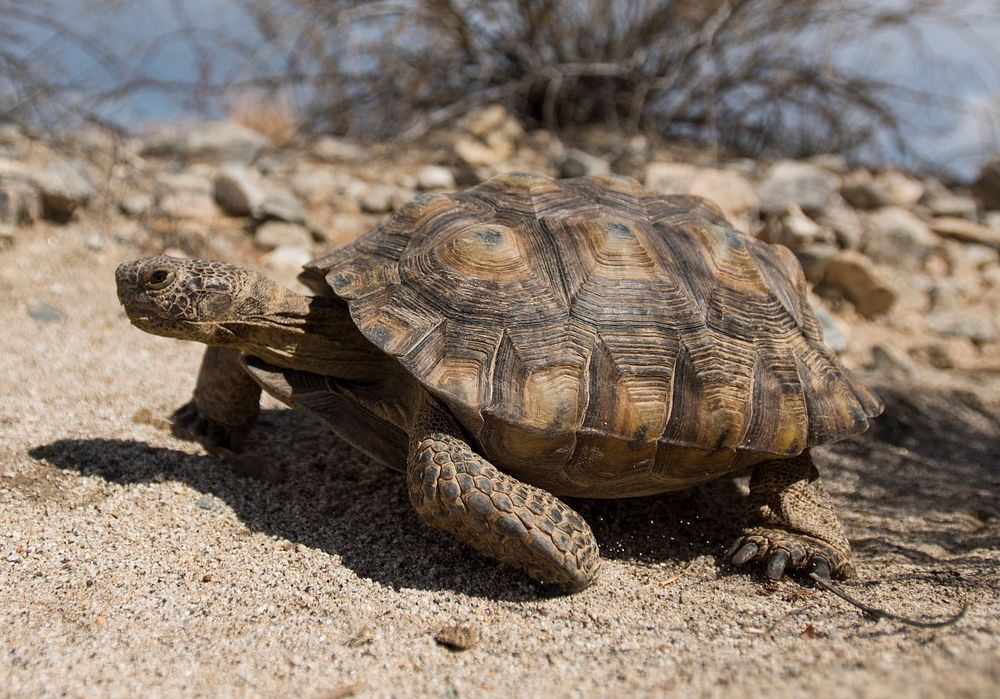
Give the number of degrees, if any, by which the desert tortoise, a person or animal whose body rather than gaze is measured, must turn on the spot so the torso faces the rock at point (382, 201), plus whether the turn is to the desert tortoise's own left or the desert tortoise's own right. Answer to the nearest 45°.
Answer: approximately 90° to the desert tortoise's own right

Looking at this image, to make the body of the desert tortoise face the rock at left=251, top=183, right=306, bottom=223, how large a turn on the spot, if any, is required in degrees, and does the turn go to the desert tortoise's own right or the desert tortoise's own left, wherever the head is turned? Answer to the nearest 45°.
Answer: approximately 45° to the desert tortoise's own right

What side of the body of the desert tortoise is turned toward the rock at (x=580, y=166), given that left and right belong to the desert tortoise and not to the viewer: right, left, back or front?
right

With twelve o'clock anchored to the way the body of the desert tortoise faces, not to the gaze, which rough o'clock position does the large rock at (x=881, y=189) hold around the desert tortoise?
The large rock is roughly at 4 o'clock from the desert tortoise.

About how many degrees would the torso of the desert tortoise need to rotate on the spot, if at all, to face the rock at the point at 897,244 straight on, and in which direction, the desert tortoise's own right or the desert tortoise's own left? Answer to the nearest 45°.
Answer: approximately 135° to the desert tortoise's own right

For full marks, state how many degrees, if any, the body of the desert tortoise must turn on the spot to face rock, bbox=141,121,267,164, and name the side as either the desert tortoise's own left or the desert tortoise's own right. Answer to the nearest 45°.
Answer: approximately 45° to the desert tortoise's own right

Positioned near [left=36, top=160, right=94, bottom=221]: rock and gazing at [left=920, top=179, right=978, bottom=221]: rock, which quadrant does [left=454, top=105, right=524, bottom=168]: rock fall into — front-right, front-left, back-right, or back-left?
front-left

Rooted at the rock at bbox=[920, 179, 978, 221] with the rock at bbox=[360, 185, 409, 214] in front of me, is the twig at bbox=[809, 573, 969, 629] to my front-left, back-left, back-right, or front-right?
front-left

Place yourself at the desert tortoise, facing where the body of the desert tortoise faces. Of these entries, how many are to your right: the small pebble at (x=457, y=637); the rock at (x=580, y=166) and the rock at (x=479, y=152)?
2

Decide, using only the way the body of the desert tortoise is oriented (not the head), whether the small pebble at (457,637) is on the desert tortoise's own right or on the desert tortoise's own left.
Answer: on the desert tortoise's own left

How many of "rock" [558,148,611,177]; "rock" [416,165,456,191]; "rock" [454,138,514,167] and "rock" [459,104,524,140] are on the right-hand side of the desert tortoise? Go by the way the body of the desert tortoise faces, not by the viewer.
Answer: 4

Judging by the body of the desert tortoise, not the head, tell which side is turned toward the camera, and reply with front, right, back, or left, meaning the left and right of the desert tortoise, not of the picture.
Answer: left

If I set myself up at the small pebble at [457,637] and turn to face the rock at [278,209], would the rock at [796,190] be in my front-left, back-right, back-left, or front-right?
front-right

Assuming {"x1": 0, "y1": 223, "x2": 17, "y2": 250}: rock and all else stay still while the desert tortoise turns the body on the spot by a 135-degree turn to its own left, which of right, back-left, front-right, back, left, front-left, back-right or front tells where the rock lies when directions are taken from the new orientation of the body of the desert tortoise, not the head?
back

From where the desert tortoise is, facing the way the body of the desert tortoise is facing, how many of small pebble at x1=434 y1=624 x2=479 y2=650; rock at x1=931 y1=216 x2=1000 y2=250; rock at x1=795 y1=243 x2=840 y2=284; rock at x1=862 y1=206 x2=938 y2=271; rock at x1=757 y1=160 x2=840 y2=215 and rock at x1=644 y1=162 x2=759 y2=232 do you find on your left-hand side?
1

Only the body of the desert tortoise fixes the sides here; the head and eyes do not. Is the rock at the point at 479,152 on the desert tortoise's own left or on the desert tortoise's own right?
on the desert tortoise's own right

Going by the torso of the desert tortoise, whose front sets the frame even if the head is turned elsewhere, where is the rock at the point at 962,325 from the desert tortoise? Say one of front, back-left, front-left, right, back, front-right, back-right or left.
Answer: back-right

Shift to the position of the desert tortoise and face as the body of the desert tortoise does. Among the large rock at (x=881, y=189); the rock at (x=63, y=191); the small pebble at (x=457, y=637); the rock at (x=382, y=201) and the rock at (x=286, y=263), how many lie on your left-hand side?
1
